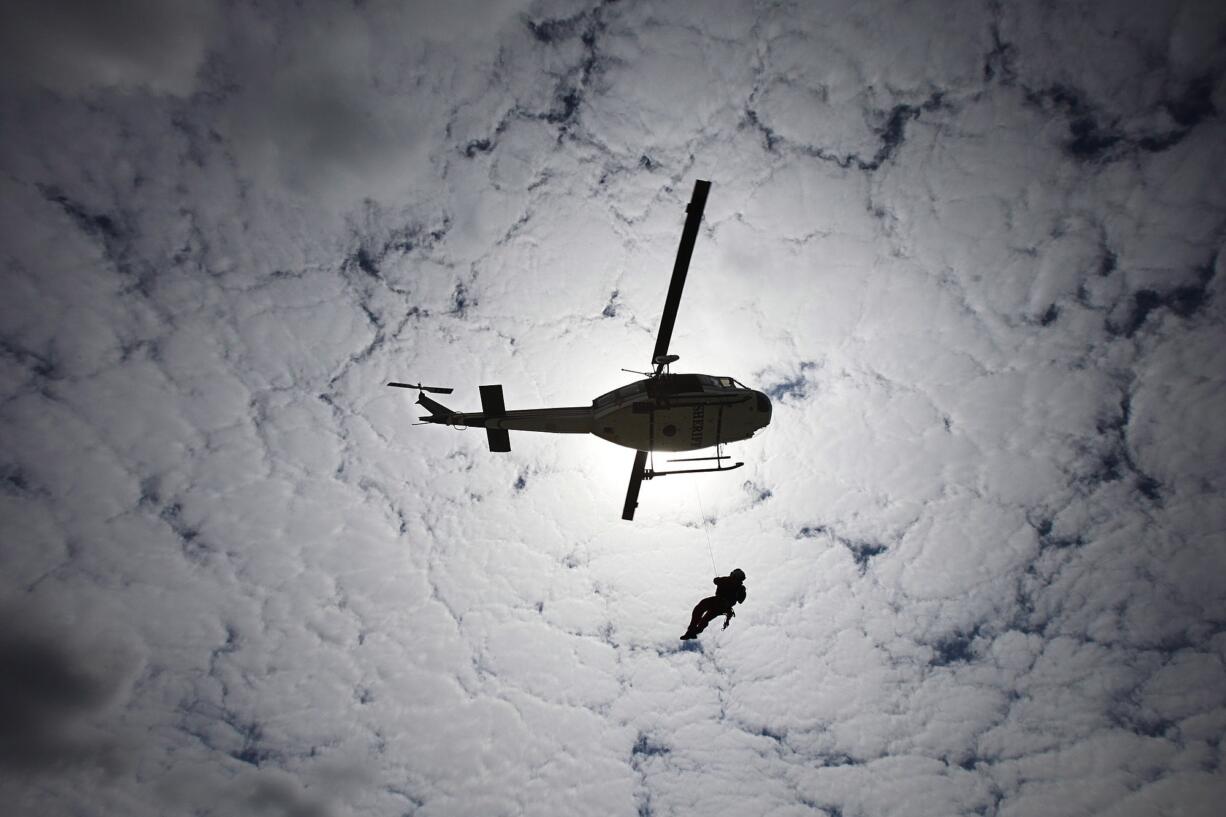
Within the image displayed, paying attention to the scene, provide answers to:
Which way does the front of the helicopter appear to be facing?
to the viewer's right

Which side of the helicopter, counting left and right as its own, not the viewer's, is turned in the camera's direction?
right
